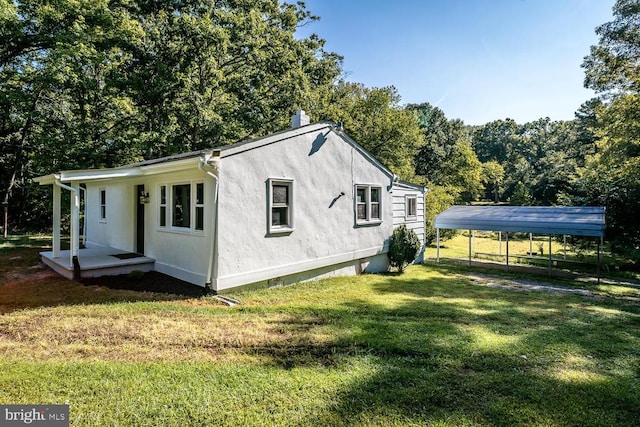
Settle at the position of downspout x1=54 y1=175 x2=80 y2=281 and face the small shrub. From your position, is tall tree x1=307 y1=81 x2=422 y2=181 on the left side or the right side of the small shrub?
left

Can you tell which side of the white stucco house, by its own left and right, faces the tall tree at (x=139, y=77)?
right

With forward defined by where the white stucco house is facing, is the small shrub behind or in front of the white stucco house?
behind

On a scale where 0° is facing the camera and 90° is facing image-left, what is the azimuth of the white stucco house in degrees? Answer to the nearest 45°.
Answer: approximately 45°

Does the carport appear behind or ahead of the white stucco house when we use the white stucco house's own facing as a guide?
behind

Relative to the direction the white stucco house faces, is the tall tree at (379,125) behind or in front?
behind
